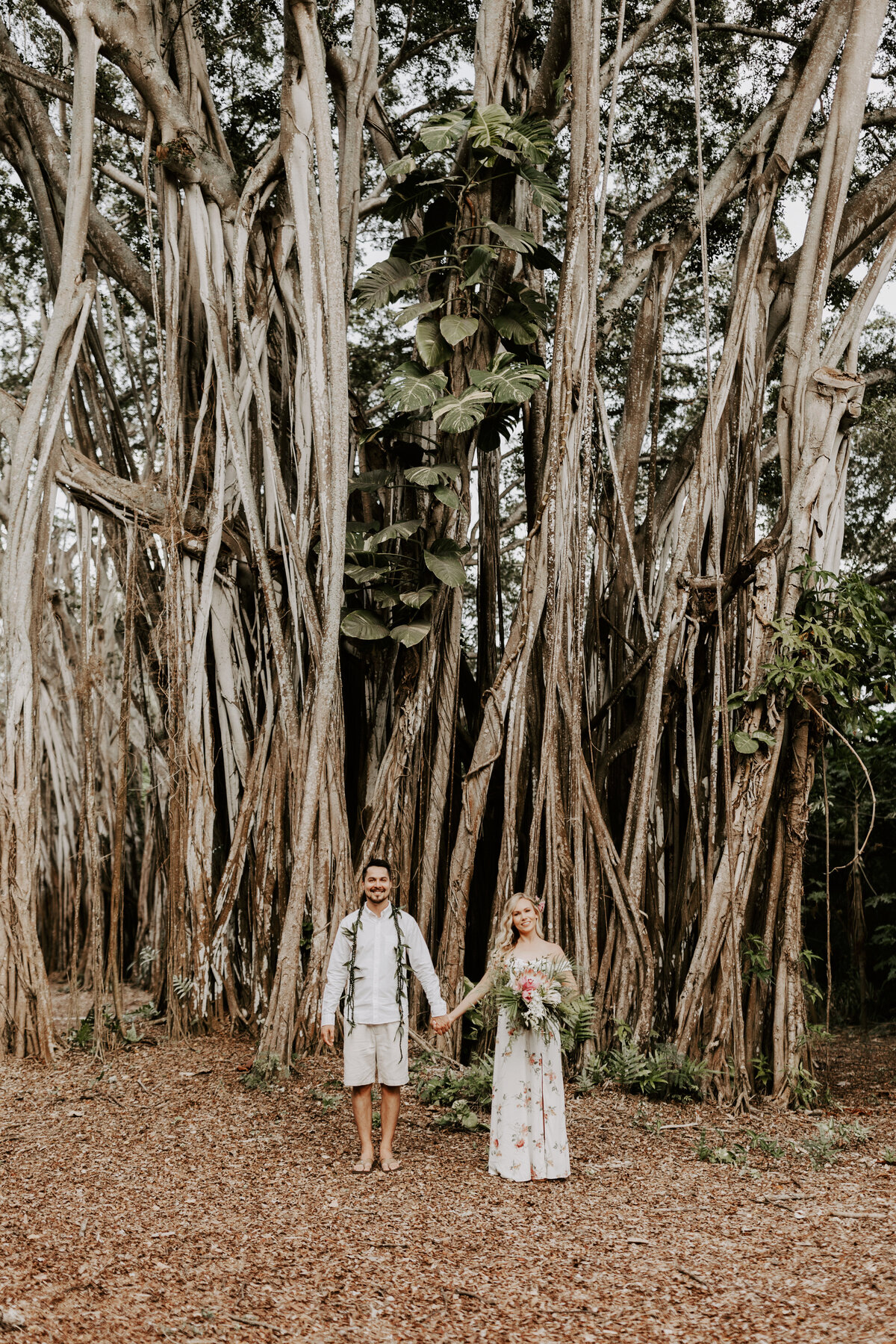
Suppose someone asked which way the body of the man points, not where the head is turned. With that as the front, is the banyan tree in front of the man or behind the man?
behind

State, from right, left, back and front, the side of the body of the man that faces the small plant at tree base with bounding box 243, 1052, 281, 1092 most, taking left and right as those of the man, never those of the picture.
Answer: back

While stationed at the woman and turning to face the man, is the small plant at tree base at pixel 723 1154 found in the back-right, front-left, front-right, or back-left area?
back-right

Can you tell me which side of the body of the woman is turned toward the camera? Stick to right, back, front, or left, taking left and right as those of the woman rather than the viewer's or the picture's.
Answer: front

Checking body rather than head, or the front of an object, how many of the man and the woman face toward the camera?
2

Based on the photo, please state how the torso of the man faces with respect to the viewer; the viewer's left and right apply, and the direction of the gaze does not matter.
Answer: facing the viewer

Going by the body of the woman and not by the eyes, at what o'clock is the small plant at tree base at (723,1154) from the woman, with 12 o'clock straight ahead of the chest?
The small plant at tree base is roughly at 8 o'clock from the woman.

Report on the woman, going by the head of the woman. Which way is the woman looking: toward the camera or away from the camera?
toward the camera

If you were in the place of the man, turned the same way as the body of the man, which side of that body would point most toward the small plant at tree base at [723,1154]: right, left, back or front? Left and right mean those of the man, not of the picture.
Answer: left

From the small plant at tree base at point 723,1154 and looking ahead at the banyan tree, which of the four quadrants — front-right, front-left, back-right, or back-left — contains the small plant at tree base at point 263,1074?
front-left

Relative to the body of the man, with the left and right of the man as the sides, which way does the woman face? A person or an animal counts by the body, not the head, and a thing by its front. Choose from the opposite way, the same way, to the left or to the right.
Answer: the same way

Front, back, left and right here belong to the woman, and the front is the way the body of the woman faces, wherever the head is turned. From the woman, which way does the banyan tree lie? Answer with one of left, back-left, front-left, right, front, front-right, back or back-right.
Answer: back

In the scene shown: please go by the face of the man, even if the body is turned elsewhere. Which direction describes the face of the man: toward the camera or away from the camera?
toward the camera

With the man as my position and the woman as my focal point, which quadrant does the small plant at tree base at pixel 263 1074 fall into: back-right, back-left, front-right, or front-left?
back-left
